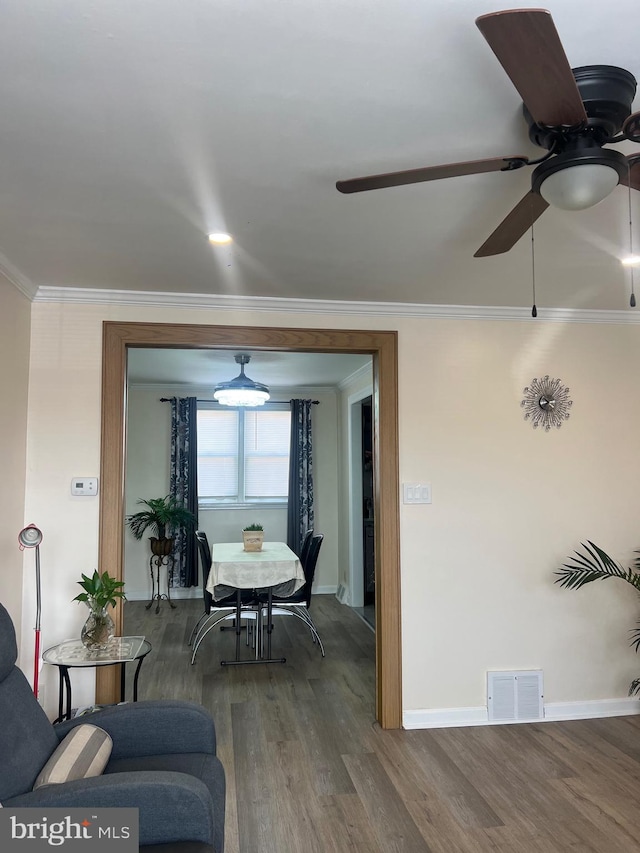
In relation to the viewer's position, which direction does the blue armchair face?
facing to the right of the viewer

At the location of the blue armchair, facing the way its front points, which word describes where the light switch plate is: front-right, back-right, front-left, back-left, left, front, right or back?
front-left

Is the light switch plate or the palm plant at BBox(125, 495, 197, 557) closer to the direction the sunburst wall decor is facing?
the light switch plate

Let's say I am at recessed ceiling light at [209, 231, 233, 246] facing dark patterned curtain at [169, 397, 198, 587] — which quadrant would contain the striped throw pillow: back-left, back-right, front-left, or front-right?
back-left

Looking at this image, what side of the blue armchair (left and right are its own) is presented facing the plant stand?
left

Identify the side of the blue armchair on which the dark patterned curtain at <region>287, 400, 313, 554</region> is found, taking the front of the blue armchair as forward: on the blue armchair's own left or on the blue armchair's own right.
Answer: on the blue armchair's own left

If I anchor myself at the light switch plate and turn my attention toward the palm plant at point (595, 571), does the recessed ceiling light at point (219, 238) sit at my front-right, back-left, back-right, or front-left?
back-right

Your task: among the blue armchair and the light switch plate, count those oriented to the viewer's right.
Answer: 1

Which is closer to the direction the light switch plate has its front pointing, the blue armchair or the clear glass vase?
the blue armchair

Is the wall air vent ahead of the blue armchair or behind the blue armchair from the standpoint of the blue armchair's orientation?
ahead

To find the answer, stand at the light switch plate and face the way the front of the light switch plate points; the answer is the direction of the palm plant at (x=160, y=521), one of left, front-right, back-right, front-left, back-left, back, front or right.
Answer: back-right
